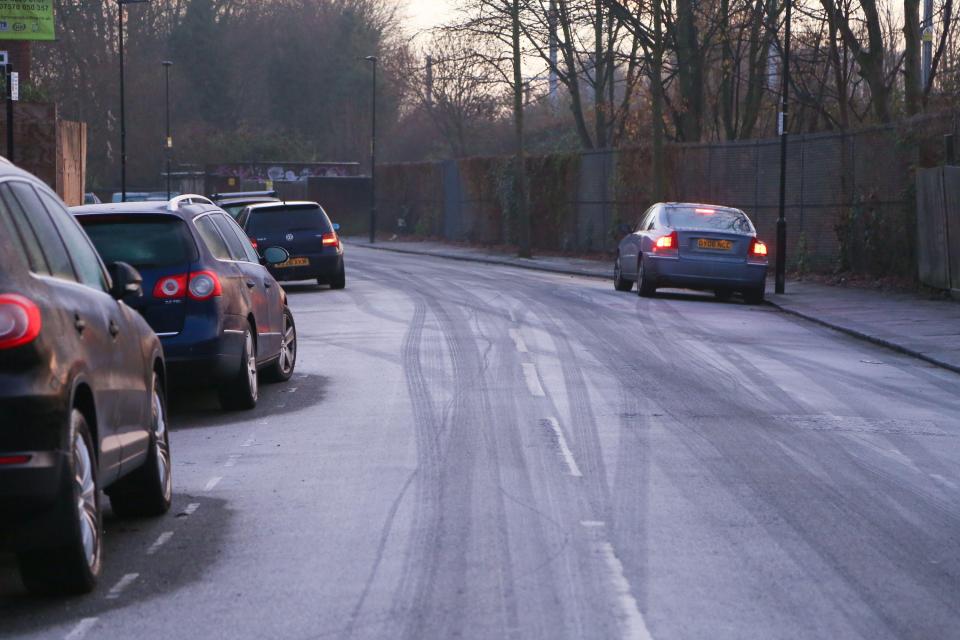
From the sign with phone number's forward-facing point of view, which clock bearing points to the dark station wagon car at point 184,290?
The dark station wagon car is roughly at 12 o'clock from the sign with phone number.

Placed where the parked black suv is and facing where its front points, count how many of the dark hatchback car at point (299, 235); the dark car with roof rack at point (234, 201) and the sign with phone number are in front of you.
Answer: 3

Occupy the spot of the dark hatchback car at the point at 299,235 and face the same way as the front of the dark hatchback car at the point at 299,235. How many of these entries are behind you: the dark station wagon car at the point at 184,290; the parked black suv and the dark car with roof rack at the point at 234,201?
2

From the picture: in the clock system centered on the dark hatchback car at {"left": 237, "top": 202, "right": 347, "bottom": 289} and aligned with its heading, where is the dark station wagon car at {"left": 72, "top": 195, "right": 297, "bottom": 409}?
the dark station wagon car at {"left": 72, "top": 195, "right": 297, "bottom": 409} is roughly at 6 o'clock from the dark hatchback car at {"left": 237, "top": 202, "right": 347, "bottom": 289}.

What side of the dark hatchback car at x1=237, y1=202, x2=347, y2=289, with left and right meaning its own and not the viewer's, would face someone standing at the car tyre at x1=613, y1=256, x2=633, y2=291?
right

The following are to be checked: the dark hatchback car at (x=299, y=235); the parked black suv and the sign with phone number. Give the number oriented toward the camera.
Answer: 1

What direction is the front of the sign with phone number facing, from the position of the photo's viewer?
facing the viewer

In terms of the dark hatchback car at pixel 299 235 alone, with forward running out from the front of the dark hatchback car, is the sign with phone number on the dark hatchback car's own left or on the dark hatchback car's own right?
on the dark hatchback car's own left

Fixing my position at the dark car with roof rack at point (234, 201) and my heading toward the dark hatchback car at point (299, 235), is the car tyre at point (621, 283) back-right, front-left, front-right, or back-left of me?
front-left

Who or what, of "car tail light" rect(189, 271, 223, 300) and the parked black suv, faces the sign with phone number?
the parked black suv

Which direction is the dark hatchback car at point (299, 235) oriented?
away from the camera

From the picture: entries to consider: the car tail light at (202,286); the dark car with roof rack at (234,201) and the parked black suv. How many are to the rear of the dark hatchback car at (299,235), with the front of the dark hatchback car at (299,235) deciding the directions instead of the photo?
2

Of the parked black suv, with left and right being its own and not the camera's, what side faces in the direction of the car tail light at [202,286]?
front

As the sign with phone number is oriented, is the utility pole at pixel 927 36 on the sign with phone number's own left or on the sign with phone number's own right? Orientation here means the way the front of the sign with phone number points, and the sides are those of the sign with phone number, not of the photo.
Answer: on the sign with phone number's own left
